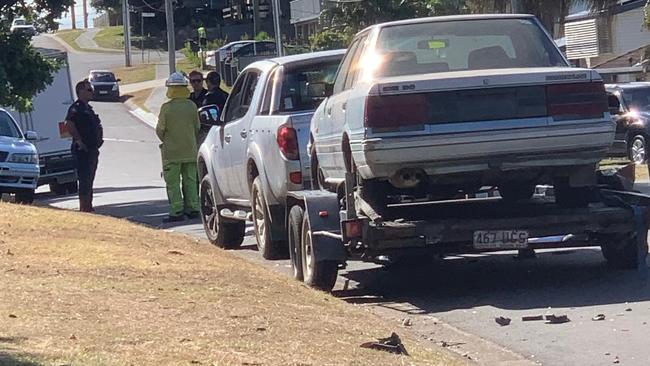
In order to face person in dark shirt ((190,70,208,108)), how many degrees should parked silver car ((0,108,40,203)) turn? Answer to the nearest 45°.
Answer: approximately 45° to its left

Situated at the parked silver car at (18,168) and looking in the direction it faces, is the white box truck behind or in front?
behind

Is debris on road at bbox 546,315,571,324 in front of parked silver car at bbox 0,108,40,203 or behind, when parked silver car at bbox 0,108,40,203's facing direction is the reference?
in front

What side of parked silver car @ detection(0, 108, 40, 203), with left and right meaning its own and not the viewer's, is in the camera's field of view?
front

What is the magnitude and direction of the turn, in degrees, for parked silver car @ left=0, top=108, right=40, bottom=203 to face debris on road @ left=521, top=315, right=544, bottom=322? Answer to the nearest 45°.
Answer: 0° — it already faces it

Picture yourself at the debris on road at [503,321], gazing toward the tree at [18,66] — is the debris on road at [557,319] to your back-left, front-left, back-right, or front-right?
back-right

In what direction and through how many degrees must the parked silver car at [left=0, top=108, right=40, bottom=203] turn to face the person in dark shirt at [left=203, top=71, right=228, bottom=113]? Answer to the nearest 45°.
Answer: approximately 45° to its left

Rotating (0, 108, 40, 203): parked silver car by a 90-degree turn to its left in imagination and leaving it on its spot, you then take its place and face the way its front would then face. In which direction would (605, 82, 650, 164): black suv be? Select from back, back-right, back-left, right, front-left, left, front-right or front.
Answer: front

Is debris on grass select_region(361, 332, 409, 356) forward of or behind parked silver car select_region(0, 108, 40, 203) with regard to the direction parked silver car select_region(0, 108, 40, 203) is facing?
forward

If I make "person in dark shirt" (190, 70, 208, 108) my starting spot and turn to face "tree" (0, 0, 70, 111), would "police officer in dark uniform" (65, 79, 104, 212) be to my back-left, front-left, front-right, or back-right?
front-left
